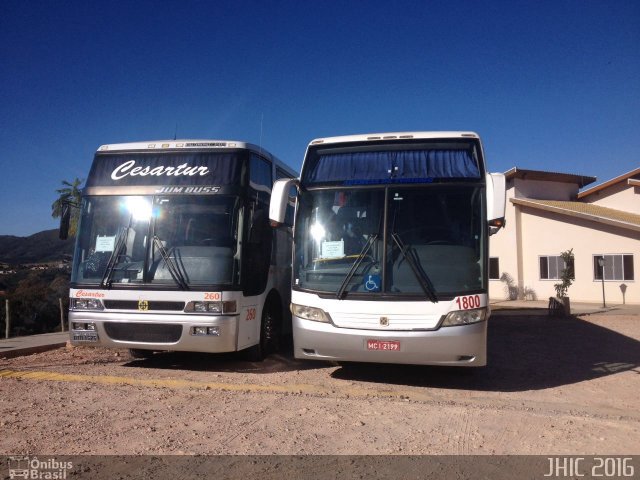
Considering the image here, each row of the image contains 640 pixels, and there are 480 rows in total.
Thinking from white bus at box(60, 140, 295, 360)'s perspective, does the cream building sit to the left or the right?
on its left

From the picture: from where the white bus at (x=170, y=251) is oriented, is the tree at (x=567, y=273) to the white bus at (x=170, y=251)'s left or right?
on its left

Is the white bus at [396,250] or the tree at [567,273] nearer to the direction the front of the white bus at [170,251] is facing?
the white bus

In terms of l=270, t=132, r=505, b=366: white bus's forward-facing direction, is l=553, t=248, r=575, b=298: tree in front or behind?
behind

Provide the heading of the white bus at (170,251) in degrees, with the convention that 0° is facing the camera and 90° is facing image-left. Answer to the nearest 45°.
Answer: approximately 0°

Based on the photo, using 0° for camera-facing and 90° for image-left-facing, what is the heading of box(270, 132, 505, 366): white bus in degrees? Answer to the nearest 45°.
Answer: approximately 0°

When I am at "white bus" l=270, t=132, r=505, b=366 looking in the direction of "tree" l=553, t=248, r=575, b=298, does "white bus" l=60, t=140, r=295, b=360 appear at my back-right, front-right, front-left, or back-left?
back-left

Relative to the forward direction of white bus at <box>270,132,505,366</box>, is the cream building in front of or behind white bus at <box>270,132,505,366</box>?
behind

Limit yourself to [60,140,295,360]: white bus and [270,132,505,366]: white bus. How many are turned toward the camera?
2

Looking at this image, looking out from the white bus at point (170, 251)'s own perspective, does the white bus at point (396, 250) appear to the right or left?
on its left

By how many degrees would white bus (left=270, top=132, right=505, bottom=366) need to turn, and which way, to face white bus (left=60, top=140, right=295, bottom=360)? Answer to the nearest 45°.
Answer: approximately 90° to its right
